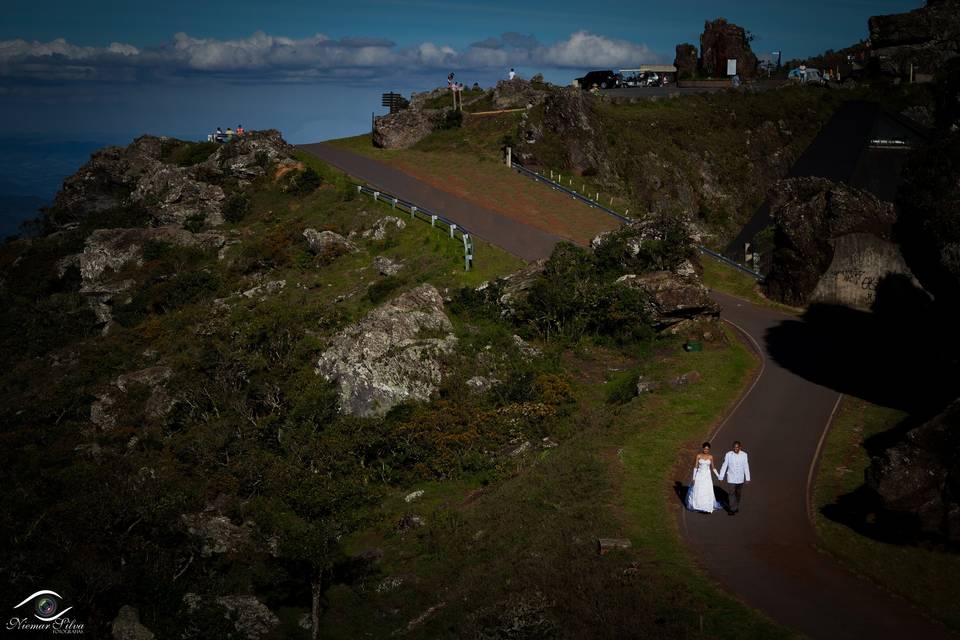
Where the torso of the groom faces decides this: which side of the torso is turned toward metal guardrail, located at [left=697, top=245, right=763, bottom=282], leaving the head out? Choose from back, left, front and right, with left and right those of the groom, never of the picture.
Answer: back

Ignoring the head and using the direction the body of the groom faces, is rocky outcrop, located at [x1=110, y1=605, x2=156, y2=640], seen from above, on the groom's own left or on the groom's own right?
on the groom's own right

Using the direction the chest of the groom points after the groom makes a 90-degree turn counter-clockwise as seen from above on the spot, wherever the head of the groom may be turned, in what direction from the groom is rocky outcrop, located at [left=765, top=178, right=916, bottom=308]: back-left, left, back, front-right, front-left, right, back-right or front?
left

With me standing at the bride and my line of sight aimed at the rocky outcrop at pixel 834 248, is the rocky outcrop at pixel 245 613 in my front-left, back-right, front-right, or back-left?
back-left

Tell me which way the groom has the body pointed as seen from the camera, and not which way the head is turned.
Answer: toward the camera

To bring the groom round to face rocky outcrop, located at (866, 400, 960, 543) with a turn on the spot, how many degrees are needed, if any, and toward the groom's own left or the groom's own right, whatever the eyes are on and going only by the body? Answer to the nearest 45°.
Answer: approximately 90° to the groom's own left

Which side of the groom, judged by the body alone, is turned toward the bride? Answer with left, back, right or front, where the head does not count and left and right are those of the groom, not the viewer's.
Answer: right

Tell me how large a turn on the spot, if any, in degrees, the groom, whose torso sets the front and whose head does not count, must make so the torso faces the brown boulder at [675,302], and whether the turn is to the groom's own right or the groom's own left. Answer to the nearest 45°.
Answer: approximately 180°

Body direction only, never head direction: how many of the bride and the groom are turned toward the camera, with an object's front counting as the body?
2

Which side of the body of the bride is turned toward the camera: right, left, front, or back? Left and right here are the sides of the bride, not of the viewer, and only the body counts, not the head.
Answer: front

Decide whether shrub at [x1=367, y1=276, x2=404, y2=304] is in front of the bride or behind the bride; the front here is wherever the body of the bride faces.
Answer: behind

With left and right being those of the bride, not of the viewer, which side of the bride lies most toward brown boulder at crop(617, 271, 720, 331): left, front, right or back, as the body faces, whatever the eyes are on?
back

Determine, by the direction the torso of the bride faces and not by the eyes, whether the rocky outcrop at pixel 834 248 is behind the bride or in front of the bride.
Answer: behind

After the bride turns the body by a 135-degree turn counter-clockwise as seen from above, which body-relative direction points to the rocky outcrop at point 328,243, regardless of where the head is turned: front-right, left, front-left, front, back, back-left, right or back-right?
left
